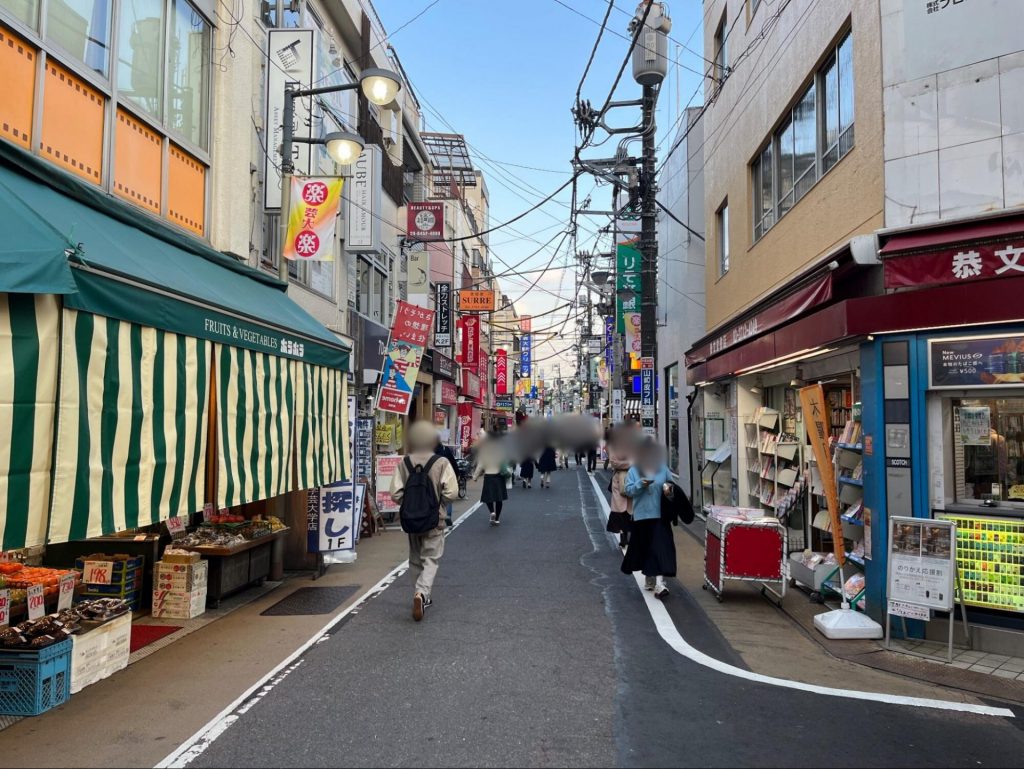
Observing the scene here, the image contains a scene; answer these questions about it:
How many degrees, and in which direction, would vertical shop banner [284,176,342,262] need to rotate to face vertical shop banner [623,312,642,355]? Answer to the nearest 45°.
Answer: approximately 135° to its left

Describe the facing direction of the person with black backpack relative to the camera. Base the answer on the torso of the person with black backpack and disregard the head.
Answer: away from the camera

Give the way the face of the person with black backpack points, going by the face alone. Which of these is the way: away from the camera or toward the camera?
away from the camera

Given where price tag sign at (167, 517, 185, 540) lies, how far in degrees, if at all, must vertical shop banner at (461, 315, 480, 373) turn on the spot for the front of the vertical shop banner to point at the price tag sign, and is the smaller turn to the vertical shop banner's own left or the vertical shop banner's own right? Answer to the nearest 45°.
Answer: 0° — it already faces it

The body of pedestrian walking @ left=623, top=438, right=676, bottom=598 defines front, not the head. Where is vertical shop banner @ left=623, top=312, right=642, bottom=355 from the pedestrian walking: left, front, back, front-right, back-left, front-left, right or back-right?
back

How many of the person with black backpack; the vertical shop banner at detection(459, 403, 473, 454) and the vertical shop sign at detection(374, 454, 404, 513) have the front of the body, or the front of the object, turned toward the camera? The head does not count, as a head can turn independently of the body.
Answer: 2

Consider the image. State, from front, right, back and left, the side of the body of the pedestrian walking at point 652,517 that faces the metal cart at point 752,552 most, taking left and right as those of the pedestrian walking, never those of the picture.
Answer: left

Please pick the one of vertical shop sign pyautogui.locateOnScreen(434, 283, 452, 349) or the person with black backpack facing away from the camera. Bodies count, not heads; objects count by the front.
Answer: the person with black backpack

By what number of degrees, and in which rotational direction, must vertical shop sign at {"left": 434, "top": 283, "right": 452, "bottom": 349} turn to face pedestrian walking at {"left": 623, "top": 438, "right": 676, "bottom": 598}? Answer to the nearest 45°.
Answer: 0° — it already faces them
